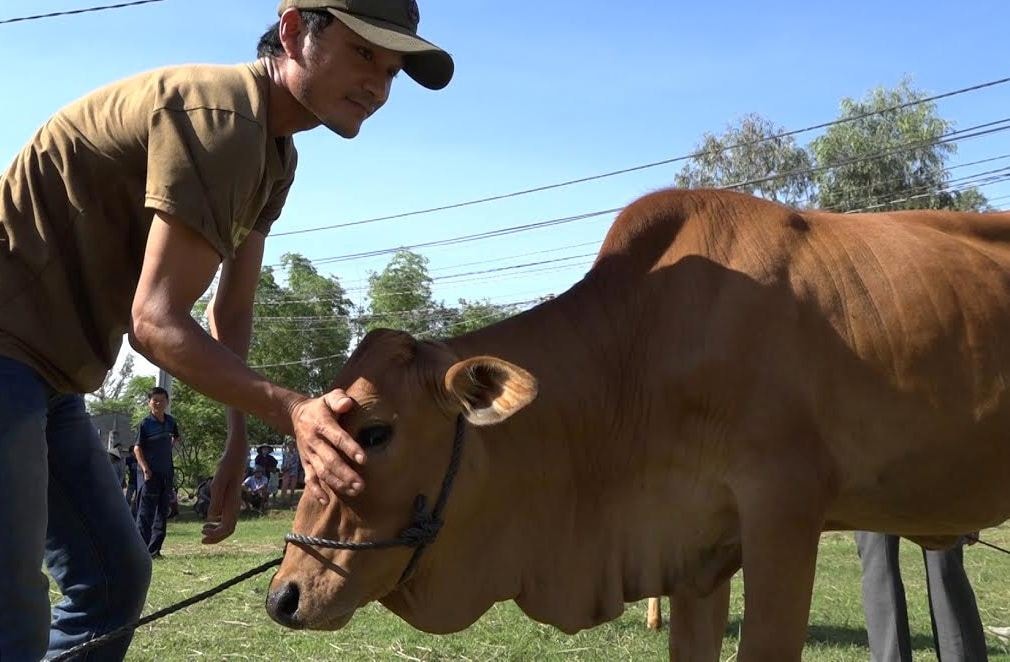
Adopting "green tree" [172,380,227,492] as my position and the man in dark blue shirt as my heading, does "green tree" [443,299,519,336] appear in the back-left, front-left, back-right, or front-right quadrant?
back-left

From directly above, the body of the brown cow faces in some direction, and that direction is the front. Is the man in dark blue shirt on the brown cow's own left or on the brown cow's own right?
on the brown cow's own right

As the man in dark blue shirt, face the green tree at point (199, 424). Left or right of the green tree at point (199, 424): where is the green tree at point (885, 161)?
right

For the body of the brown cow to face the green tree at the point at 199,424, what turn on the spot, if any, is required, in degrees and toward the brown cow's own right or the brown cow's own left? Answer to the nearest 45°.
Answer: approximately 45° to the brown cow's own right

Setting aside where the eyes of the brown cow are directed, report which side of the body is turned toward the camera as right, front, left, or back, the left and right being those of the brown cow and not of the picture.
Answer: left

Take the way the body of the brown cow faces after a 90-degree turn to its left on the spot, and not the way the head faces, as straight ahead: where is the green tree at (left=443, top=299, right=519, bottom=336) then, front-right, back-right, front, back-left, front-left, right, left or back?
back

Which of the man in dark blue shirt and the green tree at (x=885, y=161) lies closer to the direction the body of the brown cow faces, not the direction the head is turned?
the man in dark blue shirt

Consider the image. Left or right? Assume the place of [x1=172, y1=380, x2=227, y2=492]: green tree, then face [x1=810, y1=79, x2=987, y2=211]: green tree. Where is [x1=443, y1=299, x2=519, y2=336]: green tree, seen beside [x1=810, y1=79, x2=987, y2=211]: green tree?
left

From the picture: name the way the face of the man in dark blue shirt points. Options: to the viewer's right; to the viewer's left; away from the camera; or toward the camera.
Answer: toward the camera

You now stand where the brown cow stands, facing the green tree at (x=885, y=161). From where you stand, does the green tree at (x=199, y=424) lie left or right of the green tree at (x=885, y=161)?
left

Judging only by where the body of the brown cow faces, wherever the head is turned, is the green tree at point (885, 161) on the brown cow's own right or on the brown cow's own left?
on the brown cow's own right
